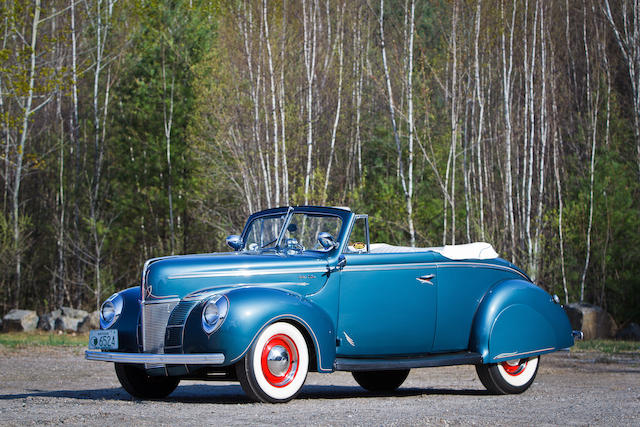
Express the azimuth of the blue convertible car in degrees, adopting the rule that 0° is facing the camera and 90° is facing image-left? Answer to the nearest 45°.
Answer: approximately 45°

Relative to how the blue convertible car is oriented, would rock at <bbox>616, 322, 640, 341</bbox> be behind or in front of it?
behind

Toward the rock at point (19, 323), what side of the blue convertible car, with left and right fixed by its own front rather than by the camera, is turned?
right

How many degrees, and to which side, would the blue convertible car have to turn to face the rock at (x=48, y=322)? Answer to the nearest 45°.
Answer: approximately 90° to its right

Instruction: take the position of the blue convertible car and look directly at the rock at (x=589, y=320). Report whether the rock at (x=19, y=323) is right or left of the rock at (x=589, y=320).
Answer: left

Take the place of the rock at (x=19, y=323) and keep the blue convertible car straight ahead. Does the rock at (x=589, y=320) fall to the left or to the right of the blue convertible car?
left

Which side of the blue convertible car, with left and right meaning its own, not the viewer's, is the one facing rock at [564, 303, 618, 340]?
back
